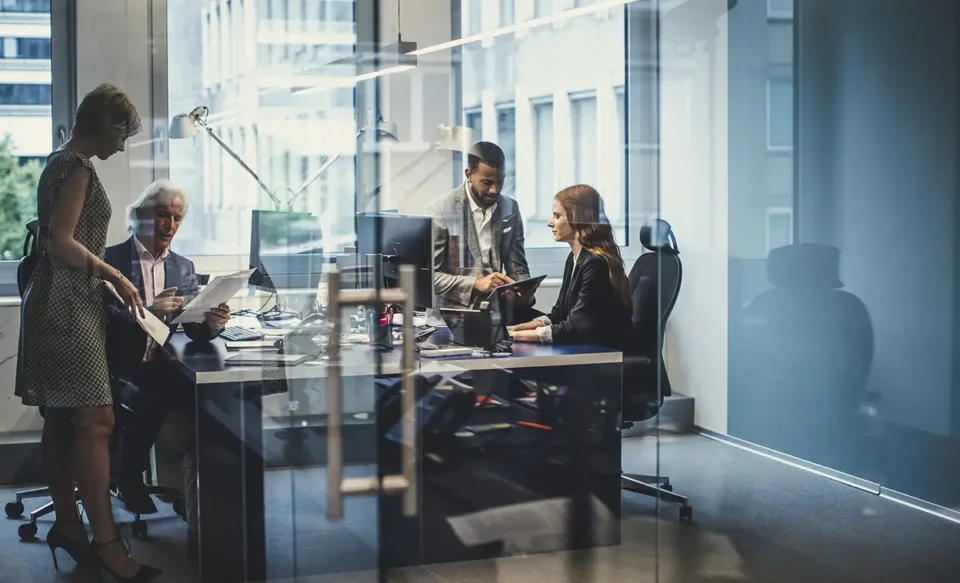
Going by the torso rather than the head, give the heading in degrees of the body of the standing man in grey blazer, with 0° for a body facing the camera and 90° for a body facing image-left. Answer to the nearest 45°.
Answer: approximately 315°

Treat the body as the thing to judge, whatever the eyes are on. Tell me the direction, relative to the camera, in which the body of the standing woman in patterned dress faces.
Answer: to the viewer's right

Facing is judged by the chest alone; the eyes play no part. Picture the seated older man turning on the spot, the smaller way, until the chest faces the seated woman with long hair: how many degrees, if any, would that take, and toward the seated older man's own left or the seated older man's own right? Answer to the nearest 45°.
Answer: approximately 45° to the seated older man's own left

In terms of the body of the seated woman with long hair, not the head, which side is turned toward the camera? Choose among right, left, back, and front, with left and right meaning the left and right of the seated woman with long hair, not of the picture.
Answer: left

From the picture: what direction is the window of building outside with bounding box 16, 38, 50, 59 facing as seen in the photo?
toward the camera

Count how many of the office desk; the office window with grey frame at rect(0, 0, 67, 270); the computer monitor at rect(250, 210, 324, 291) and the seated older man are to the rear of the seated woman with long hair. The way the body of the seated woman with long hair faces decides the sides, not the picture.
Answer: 0

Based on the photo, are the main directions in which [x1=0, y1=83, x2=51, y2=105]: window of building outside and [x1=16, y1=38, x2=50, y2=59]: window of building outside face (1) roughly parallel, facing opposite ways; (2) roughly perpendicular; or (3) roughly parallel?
roughly parallel

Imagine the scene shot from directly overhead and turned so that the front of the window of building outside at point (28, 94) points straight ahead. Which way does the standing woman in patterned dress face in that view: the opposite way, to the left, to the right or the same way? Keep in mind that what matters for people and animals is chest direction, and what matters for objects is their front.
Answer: to the left

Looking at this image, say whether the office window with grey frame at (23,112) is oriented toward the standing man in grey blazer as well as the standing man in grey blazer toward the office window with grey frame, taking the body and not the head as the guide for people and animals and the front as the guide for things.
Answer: no

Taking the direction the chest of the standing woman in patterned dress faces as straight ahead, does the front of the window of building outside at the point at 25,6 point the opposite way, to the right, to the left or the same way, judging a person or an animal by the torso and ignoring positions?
to the right

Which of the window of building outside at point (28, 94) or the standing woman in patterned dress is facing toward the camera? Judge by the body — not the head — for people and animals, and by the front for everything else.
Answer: the window of building outside

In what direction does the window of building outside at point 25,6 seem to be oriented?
toward the camera
